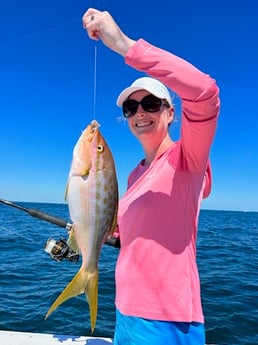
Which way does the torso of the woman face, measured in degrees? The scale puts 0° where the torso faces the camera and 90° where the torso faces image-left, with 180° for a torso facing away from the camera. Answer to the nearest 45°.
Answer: approximately 45°
